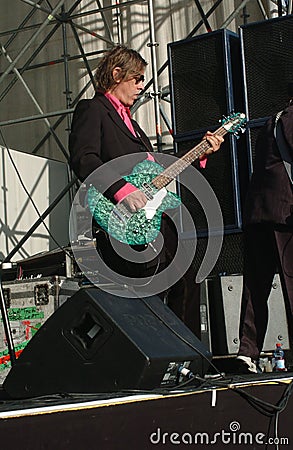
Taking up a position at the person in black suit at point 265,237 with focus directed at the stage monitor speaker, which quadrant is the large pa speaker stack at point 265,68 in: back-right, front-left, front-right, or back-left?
back-right

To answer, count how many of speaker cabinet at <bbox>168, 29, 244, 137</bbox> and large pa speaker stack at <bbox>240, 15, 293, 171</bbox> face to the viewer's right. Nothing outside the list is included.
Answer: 0

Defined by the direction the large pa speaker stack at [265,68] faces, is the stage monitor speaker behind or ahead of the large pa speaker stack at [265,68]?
ahead

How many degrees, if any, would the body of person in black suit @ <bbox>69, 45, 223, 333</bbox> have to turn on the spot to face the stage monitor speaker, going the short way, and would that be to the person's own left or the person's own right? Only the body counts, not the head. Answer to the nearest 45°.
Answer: approximately 45° to the person's own right

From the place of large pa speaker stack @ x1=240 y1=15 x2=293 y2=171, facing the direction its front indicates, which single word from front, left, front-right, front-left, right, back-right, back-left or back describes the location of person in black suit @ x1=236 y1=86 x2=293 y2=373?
front-left

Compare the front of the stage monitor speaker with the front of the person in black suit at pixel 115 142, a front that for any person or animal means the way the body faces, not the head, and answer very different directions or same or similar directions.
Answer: very different directions

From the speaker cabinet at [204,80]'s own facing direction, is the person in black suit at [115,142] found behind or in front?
in front

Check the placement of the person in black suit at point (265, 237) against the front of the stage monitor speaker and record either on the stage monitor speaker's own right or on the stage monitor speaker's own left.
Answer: on the stage monitor speaker's own right

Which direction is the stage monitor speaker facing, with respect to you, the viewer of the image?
facing away from the viewer and to the left of the viewer

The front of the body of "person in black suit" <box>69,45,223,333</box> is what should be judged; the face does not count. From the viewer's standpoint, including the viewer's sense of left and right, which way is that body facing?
facing the viewer and to the right of the viewer

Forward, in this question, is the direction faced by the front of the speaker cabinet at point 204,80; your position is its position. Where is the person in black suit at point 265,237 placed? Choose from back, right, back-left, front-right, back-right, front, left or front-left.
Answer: front-left

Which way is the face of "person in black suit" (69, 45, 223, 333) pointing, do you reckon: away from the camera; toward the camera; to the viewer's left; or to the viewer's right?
to the viewer's right

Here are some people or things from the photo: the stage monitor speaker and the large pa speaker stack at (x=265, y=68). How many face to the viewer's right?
0
